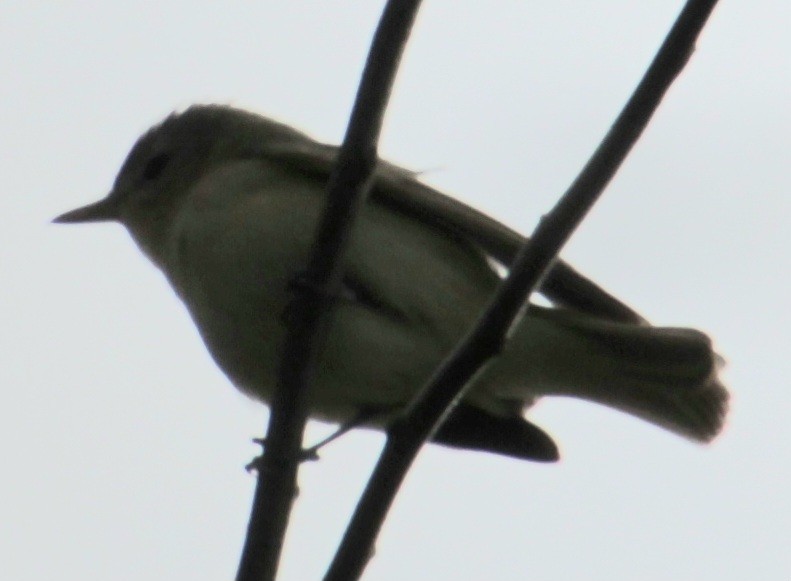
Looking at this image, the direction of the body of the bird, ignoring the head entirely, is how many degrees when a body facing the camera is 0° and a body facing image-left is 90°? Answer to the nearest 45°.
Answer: approximately 90°
